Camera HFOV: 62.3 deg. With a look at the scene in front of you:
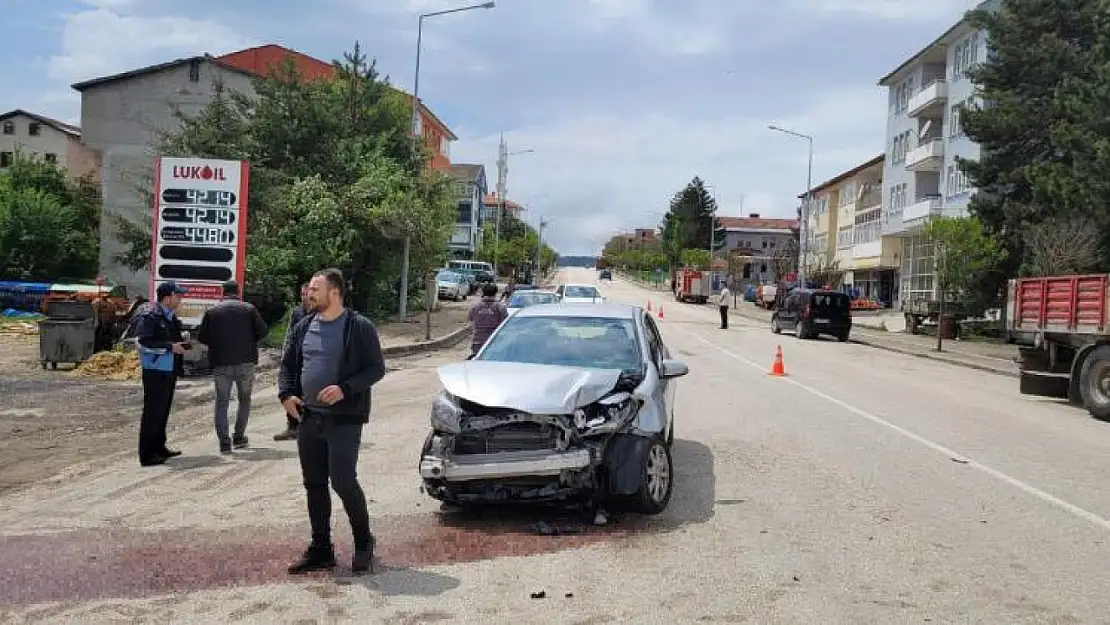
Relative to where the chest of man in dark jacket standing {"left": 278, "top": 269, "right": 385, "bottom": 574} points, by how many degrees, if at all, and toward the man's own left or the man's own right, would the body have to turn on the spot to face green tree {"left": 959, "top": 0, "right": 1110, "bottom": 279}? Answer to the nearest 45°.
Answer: approximately 180°

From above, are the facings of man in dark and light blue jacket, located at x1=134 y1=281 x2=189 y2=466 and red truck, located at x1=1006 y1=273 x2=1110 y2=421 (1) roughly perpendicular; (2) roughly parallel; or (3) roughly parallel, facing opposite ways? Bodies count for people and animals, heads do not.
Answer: roughly perpendicular

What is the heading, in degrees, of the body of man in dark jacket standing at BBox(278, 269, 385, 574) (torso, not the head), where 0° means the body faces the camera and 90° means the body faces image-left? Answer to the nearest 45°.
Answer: approximately 45°

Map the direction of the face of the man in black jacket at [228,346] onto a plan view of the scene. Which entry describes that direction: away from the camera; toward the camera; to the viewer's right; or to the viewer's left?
away from the camera

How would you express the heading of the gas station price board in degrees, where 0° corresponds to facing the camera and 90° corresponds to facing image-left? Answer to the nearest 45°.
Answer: approximately 0°

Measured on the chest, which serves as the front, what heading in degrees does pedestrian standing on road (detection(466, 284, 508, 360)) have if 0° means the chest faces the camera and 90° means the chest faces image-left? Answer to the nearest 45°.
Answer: approximately 180°

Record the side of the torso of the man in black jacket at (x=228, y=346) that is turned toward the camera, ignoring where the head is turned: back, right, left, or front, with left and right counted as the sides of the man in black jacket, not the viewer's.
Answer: back

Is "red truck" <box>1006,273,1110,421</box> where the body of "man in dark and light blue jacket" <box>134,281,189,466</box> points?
yes

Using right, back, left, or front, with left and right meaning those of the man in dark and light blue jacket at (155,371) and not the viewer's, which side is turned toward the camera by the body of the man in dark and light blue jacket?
right

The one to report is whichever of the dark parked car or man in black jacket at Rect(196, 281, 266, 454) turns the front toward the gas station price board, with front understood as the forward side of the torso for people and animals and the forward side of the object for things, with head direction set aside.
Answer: the man in black jacket
